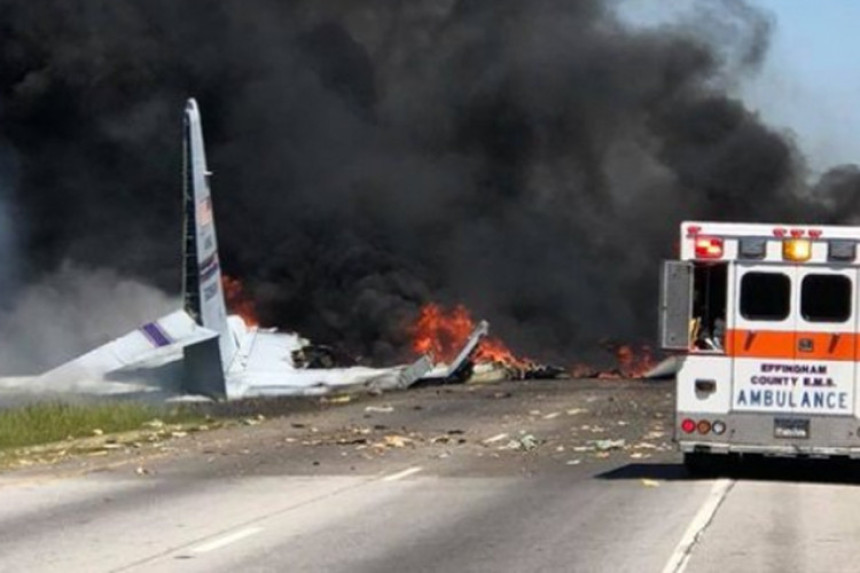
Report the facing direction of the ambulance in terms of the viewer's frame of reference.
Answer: facing away from the viewer

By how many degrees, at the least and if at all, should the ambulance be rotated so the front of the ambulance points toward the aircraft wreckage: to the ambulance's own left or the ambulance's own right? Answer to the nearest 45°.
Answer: approximately 45° to the ambulance's own left
